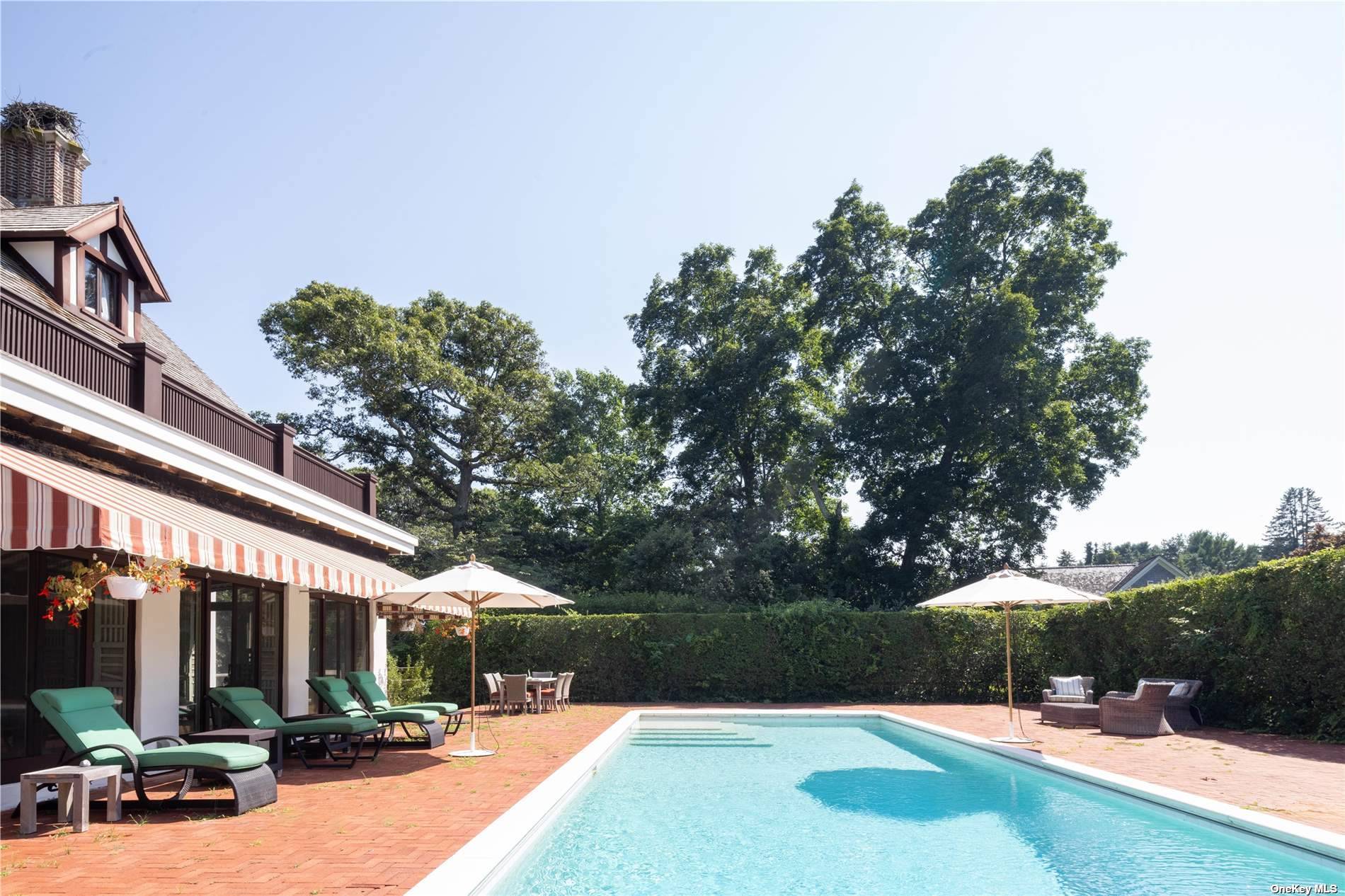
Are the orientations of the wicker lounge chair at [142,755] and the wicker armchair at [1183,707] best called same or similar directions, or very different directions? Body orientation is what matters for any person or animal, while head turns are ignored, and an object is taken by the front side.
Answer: very different directions

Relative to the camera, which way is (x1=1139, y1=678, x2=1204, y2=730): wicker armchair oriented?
to the viewer's left

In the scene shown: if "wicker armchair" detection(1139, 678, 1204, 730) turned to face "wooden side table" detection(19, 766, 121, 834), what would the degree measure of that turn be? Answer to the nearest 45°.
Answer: approximately 45° to its left
